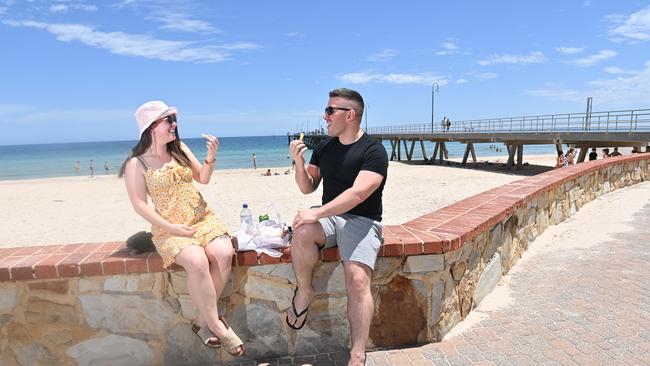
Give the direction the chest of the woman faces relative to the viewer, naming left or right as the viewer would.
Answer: facing the viewer and to the right of the viewer

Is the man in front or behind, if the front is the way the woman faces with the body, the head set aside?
in front

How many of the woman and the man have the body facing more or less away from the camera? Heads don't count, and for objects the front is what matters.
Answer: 0

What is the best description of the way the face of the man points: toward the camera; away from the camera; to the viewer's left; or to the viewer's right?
to the viewer's left

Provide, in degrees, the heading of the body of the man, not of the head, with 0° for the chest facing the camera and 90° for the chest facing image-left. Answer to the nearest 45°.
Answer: approximately 45°

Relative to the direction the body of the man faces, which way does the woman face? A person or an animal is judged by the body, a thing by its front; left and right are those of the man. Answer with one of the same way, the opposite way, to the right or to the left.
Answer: to the left

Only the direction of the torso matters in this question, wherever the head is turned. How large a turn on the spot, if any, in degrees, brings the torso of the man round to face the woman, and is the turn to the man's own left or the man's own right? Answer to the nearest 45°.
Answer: approximately 45° to the man's own right
